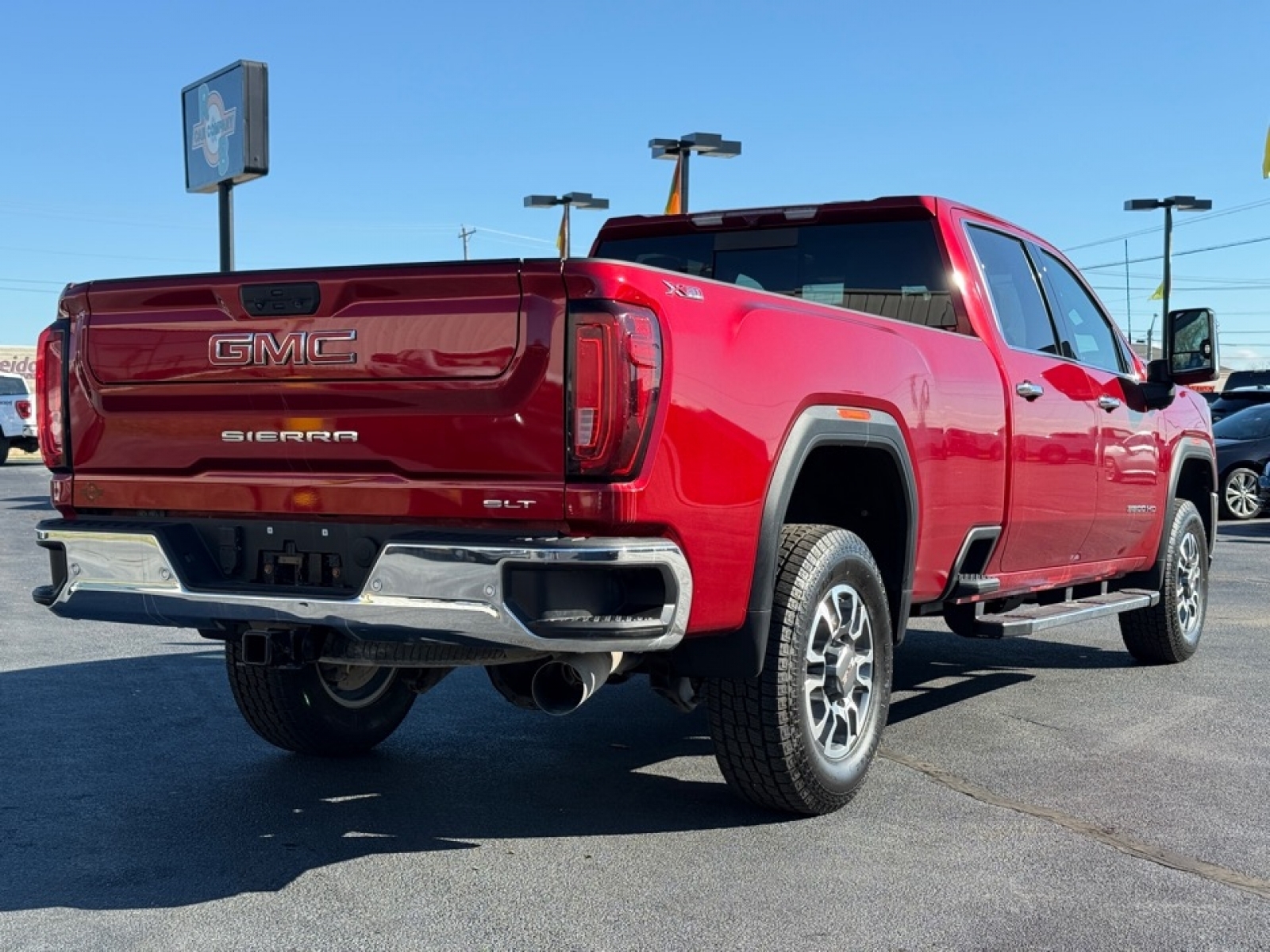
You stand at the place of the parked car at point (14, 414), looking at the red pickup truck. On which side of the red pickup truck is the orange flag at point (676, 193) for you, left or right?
left

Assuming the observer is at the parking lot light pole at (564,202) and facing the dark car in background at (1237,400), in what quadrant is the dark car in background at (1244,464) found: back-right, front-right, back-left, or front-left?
front-right

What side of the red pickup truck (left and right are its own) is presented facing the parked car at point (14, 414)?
left

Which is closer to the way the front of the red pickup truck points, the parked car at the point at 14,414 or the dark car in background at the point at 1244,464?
the dark car in background

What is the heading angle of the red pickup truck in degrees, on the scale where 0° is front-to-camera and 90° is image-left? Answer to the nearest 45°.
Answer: approximately 225°

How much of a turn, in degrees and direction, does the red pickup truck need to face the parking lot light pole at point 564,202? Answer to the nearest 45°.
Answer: approximately 45° to its left

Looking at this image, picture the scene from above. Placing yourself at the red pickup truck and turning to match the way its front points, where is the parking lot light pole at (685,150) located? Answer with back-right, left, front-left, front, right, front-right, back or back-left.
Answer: front-left

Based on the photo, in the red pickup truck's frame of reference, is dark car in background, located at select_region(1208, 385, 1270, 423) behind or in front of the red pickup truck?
in front

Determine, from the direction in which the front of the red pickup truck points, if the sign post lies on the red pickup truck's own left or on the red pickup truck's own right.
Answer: on the red pickup truck's own left
